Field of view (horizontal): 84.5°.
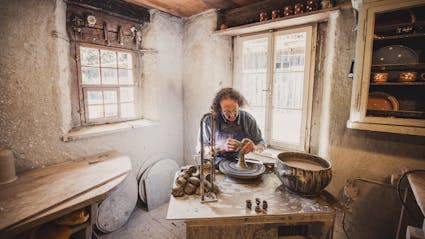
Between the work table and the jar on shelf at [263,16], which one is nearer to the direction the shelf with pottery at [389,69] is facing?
the work table

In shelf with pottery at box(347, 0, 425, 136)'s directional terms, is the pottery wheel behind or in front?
in front

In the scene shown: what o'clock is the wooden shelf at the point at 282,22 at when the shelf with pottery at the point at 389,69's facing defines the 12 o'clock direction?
The wooden shelf is roughly at 2 o'clock from the shelf with pottery.

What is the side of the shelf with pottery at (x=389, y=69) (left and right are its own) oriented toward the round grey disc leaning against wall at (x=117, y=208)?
front

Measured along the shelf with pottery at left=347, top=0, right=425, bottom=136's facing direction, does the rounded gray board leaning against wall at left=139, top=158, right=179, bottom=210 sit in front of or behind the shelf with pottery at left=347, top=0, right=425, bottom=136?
in front

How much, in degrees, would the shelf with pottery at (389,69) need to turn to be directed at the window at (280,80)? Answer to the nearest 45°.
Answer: approximately 90° to its right

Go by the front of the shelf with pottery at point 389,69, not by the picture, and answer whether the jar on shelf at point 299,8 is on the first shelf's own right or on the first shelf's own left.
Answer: on the first shelf's own right

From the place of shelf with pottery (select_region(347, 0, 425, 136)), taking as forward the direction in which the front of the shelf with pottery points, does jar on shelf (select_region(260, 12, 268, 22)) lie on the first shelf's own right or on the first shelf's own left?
on the first shelf's own right

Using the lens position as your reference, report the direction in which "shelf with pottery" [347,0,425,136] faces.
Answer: facing the viewer and to the left of the viewer

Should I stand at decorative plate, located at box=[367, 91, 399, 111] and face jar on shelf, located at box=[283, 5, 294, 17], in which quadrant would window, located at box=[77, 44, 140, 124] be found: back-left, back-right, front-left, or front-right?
front-left

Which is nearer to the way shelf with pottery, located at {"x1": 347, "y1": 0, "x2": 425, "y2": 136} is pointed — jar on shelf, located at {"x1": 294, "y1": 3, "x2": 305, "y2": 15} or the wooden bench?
the wooden bench

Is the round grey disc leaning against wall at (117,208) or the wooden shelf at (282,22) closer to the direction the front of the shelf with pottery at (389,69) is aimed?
the round grey disc leaning against wall

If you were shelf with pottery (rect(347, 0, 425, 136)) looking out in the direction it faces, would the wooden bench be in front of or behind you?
in front
